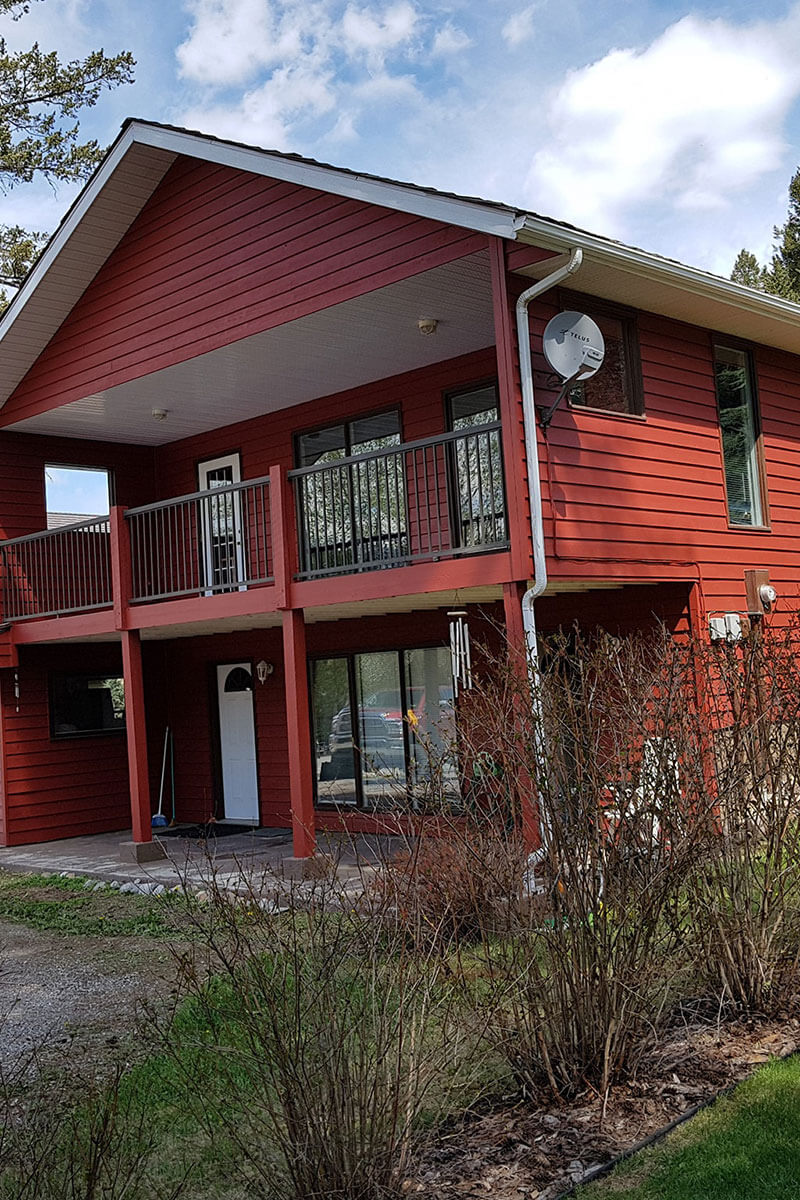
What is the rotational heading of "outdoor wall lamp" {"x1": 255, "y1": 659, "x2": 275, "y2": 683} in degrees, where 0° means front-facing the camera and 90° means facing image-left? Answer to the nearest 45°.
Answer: approximately 45°

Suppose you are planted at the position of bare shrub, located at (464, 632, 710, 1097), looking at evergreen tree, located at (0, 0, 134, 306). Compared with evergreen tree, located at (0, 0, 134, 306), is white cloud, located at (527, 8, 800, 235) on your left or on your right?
right

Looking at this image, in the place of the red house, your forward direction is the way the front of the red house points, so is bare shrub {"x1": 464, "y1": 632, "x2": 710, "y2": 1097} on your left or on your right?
on your left
